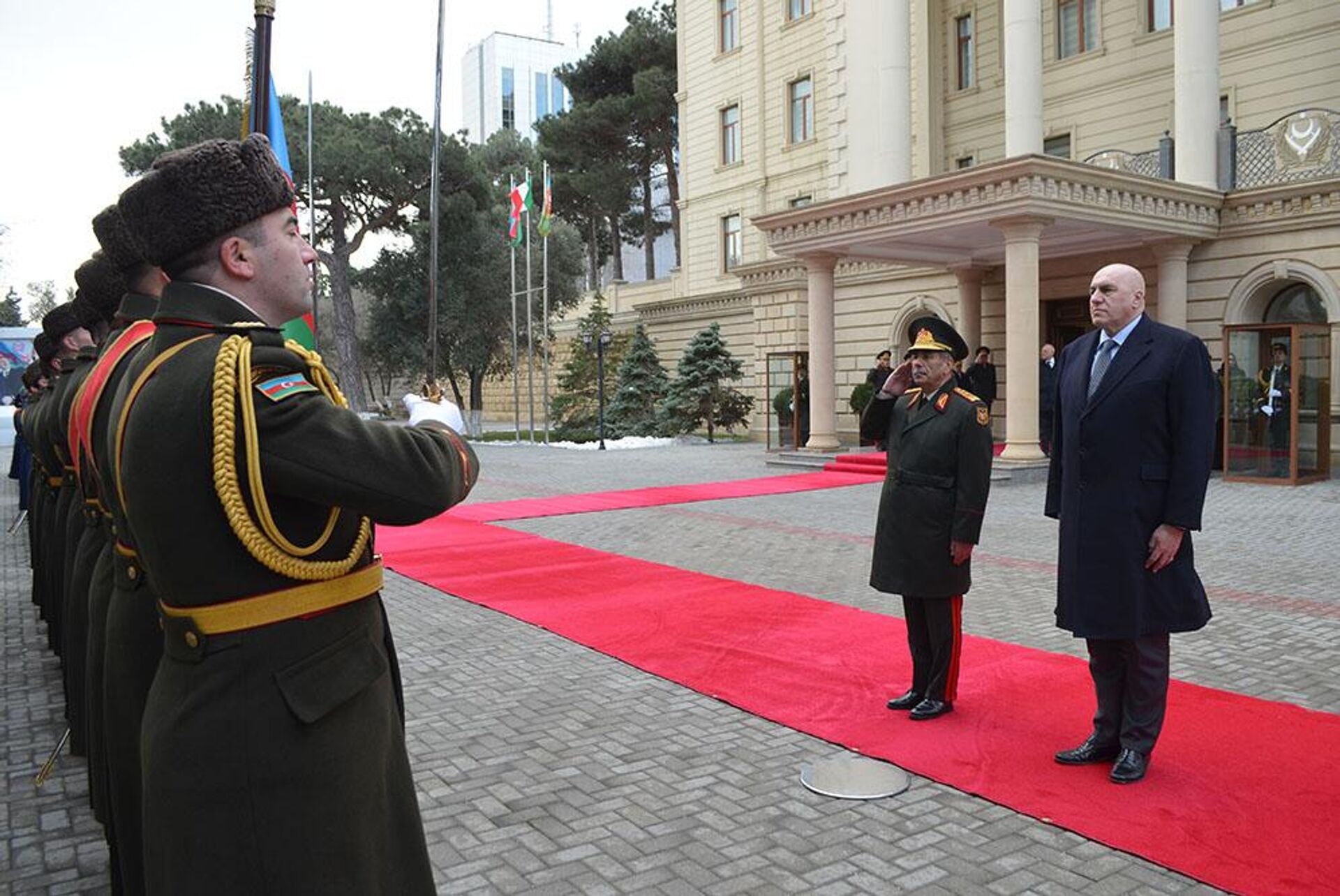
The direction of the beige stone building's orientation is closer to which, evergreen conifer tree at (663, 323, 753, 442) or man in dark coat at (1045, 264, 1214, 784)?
the man in dark coat

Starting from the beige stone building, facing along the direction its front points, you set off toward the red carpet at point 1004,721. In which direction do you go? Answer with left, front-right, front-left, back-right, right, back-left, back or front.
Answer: front-left

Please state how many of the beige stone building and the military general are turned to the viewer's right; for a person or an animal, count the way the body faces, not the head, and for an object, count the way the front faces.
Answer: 0

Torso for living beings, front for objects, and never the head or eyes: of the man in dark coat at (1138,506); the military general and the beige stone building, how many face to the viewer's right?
0

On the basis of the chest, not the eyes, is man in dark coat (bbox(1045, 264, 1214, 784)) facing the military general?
no

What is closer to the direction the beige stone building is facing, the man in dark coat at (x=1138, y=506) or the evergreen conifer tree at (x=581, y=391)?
the man in dark coat

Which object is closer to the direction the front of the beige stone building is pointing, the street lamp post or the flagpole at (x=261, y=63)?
the flagpole

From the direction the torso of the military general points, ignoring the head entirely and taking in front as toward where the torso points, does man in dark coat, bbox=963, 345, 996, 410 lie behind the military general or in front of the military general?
behind

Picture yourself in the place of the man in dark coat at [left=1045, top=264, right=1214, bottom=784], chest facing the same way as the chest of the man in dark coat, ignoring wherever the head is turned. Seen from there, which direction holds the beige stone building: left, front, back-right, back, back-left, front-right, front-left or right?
back-right

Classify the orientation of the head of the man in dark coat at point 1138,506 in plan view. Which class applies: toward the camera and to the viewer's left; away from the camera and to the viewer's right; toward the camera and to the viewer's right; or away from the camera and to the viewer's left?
toward the camera and to the viewer's left

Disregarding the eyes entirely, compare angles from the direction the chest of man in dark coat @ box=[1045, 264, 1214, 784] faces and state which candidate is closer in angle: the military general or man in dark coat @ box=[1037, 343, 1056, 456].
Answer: the military general

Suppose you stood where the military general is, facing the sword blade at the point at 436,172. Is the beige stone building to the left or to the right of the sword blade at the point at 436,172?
right

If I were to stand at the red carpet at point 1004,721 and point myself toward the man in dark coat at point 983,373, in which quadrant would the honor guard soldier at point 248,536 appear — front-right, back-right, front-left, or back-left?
back-left

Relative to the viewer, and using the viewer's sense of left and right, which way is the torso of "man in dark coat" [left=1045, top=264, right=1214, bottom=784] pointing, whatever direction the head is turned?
facing the viewer and to the left of the viewer

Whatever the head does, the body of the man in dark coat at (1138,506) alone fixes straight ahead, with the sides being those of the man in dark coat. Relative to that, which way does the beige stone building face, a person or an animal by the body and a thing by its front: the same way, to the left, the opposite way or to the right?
the same way
